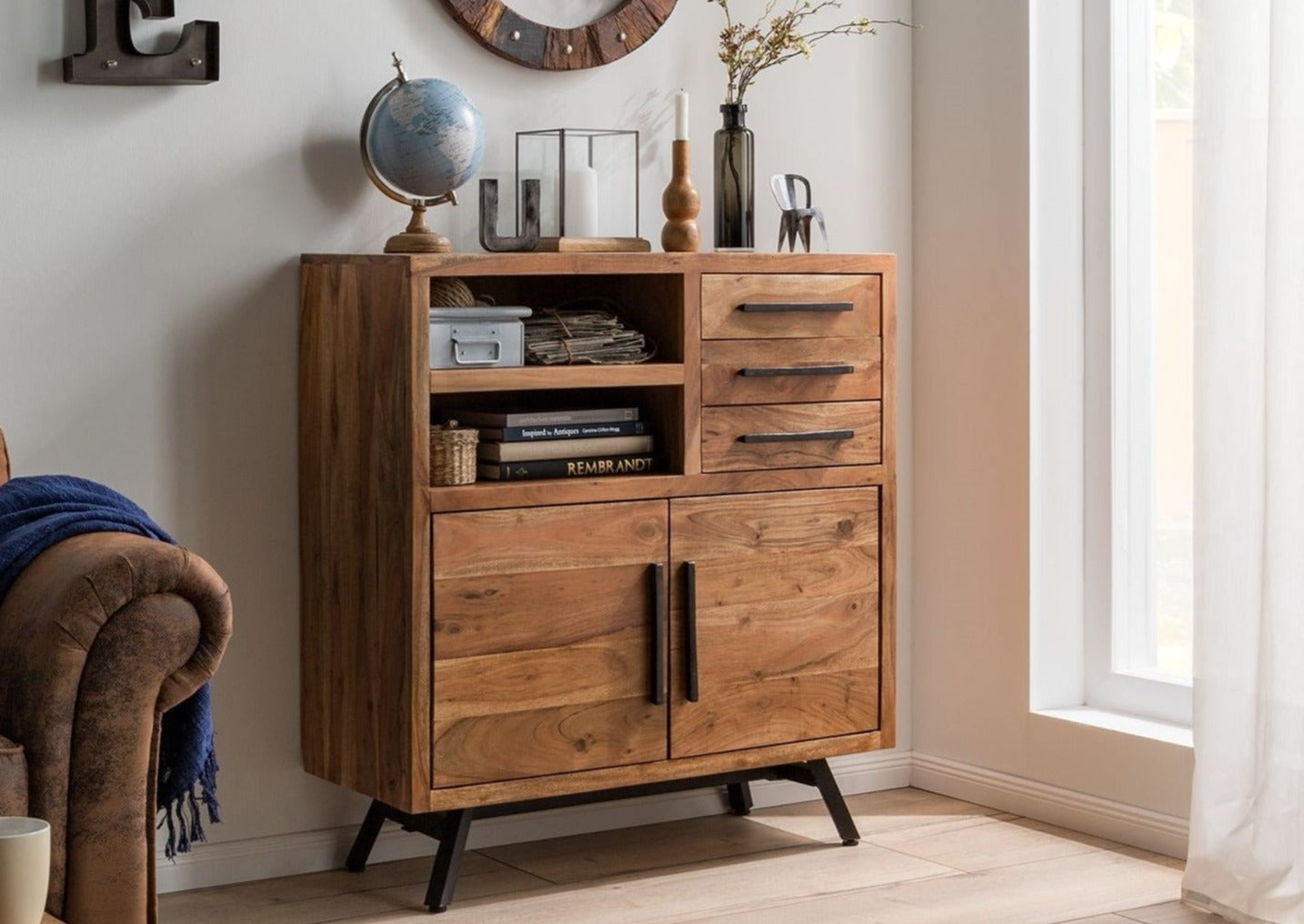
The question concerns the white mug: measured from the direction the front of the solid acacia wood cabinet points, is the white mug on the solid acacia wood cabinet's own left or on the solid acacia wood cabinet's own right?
on the solid acacia wood cabinet's own right

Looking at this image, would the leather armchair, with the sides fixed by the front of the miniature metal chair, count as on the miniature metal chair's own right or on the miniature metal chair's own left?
on the miniature metal chair's own right

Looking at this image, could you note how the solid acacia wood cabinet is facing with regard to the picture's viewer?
facing the viewer and to the right of the viewer

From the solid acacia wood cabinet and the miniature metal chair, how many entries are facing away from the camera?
0

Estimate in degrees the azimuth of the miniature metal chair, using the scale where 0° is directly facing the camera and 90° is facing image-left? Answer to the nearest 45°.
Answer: approximately 315°

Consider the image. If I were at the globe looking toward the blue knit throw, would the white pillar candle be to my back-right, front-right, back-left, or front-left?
back-left

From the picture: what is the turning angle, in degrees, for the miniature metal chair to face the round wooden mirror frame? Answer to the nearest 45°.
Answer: approximately 135° to its right

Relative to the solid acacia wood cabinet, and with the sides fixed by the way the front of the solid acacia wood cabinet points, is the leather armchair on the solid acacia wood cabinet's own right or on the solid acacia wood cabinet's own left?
on the solid acacia wood cabinet's own right
